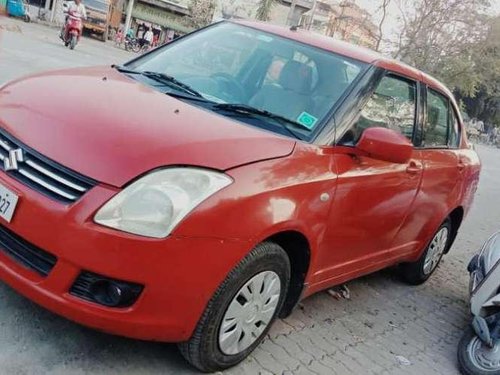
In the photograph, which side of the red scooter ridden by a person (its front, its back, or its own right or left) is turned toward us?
front

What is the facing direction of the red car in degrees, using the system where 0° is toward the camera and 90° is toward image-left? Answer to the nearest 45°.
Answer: approximately 45°

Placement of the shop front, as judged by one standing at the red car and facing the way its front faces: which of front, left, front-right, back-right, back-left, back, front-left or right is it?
back-right

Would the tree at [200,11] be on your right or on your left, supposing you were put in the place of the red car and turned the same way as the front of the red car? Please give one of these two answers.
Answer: on your right

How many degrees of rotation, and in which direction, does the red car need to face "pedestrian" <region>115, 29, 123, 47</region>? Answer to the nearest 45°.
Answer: approximately 135° to its right

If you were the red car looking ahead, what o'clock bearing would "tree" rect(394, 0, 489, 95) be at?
The tree is roughly at 5 o'clock from the red car.

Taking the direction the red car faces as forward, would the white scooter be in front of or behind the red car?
behind

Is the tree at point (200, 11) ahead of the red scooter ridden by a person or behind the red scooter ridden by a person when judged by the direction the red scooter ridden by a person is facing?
behind

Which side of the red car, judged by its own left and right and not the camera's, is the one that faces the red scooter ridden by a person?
right

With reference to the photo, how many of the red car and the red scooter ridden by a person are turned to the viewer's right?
0
